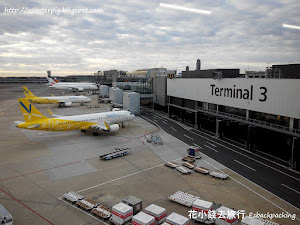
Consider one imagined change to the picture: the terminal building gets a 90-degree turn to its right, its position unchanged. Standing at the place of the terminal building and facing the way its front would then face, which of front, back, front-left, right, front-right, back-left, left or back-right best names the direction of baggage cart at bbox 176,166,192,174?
left

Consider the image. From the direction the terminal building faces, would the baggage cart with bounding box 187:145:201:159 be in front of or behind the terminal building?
in front

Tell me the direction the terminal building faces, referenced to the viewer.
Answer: facing the viewer and to the left of the viewer

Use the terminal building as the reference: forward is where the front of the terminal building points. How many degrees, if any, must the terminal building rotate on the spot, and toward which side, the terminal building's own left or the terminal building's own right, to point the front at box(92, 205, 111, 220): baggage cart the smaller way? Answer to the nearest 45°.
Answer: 0° — it already faces it

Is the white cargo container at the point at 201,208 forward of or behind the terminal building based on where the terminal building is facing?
forward

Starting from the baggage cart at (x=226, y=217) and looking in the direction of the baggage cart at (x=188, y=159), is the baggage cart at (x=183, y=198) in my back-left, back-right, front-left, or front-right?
front-left

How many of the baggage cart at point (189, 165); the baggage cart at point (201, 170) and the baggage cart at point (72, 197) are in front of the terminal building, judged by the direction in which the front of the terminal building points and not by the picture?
3

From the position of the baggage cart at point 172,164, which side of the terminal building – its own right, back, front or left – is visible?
front

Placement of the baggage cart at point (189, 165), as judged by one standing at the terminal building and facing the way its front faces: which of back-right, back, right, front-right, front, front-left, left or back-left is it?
front

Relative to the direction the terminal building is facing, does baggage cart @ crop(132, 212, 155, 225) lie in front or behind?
in front

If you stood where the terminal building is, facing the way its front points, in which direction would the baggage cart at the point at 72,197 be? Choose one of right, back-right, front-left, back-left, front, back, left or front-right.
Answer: front

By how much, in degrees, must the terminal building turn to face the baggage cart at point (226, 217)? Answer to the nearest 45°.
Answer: approximately 45° to its left
